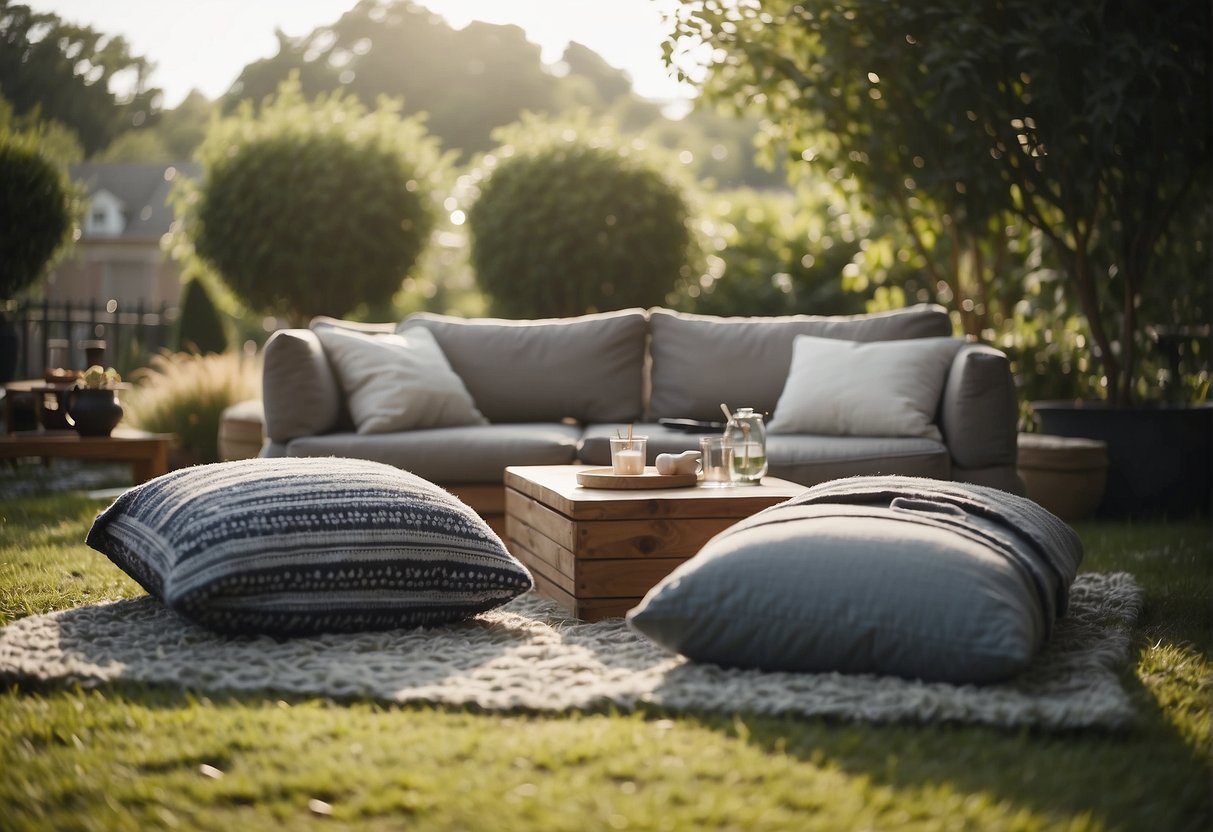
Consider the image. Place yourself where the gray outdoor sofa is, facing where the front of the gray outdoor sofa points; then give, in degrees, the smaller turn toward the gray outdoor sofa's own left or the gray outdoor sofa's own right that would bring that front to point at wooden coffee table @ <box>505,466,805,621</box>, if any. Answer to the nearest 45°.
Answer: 0° — it already faces it

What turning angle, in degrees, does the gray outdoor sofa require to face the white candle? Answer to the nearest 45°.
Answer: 0° — it already faces it

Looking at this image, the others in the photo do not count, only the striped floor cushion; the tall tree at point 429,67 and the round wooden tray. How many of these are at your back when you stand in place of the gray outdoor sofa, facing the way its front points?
1

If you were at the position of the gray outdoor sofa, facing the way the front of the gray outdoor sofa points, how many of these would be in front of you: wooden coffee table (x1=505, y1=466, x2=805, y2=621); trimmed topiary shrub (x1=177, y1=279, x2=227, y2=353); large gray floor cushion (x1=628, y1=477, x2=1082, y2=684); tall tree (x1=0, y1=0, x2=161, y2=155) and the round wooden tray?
3

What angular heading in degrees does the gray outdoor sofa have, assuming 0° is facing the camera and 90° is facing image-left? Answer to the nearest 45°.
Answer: approximately 0°

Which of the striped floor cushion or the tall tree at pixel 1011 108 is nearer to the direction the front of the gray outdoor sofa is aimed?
the striped floor cushion

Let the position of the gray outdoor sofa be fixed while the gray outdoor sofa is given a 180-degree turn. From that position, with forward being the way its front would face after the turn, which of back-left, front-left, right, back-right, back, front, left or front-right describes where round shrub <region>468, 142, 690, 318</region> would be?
front

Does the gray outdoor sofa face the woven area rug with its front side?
yes

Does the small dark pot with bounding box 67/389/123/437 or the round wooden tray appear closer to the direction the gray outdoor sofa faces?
the round wooden tray

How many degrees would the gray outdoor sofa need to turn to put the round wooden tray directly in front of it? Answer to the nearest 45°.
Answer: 0° — it already faces it

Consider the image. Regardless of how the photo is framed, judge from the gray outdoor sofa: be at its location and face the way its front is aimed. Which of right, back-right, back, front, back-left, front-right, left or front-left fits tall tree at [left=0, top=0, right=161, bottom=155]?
back-right

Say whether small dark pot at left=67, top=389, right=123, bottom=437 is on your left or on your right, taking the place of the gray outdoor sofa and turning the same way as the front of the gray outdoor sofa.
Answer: on your right

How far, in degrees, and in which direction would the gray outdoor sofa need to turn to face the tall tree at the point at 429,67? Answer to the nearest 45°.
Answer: approximately 180°

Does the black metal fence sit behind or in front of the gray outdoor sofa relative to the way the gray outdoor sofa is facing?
behind
